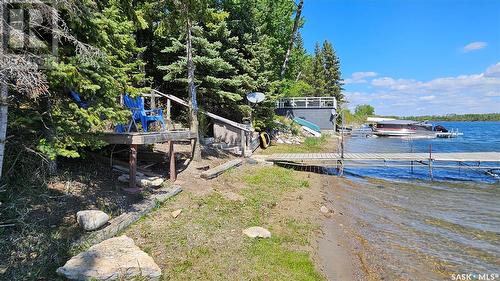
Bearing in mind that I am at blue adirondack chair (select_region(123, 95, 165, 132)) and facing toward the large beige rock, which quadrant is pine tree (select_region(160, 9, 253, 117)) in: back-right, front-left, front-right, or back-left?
back-left

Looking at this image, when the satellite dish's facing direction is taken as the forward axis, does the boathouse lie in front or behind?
behind

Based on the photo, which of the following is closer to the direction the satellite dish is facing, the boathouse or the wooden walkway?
the wooden walkway

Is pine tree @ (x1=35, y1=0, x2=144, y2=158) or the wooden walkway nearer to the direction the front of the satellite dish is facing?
the pine tree

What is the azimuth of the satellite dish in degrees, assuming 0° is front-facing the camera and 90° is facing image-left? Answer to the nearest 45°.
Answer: approximately 0°

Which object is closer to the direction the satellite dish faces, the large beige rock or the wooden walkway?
the large beige rock

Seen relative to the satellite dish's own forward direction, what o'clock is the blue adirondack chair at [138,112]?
The blue adirondack chair is roughly at 1 o'clock from the satellite dish.

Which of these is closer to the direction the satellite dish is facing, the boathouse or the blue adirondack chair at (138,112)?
the blue adirondack chair

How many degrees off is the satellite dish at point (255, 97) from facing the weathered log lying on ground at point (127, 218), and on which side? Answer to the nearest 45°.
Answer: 0° — it already faces it

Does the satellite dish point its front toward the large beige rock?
yes
